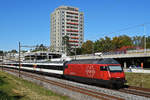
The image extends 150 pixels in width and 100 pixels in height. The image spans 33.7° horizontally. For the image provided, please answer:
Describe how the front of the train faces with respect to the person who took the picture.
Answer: facing the viewer and to the right of the viewer
